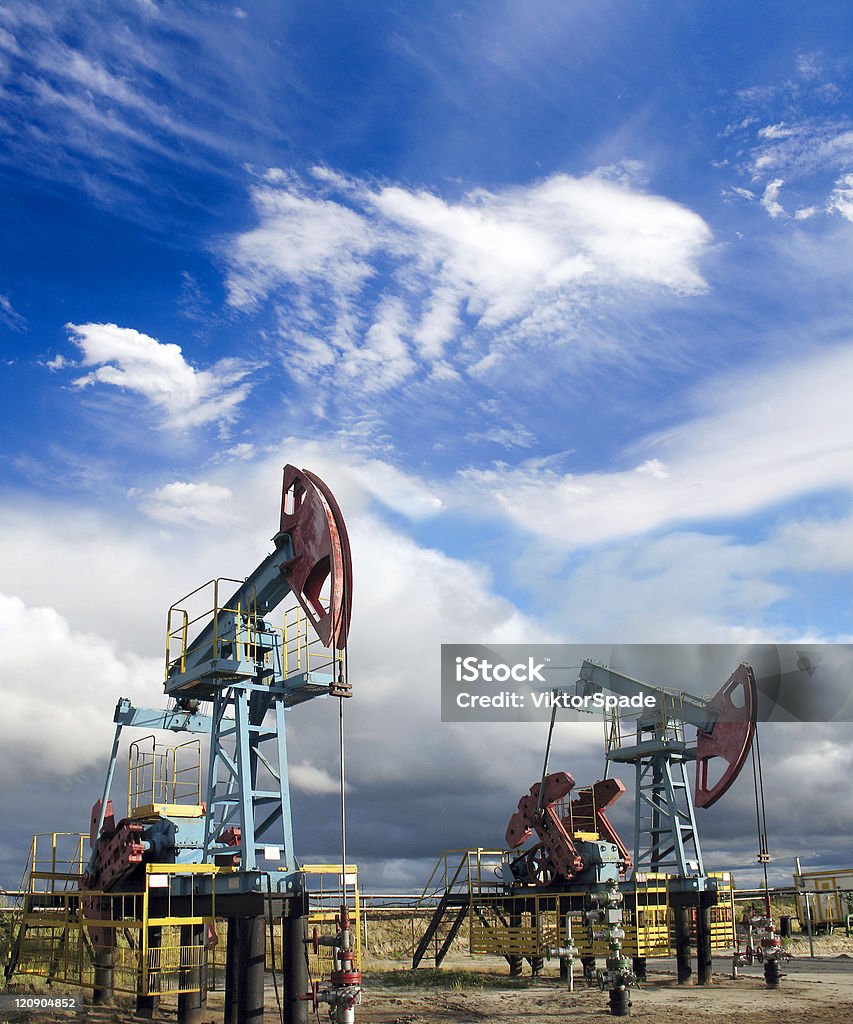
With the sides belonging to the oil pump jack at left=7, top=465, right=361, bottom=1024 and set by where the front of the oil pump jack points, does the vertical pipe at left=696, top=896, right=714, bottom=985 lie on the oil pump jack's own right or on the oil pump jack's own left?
on the oil pump jack's own left

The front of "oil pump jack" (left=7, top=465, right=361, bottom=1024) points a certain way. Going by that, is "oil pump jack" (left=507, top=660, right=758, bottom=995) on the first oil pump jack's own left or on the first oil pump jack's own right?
on the first oil pump jack's own left

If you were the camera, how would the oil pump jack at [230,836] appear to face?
facing the viewer and to the right of the viewer
